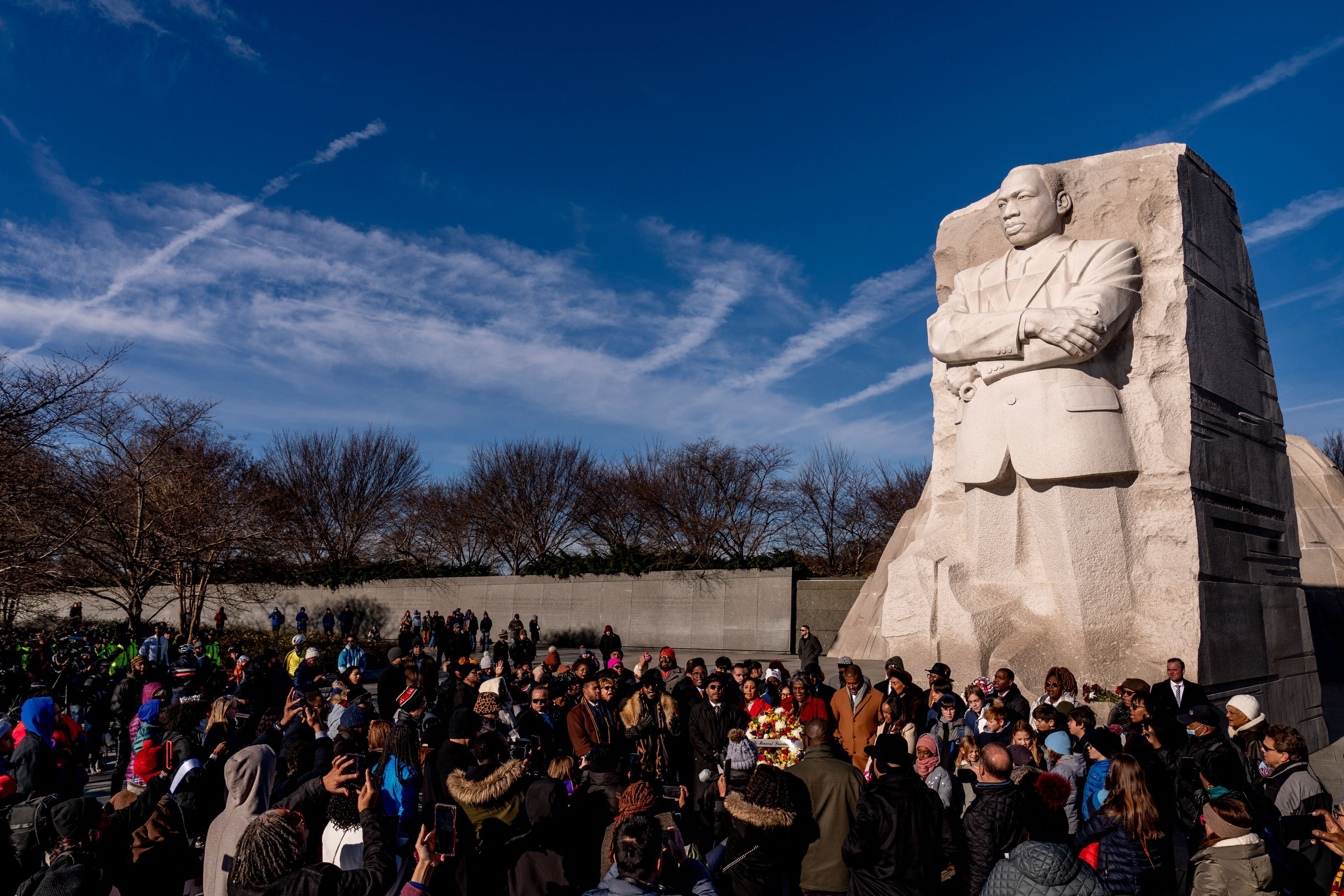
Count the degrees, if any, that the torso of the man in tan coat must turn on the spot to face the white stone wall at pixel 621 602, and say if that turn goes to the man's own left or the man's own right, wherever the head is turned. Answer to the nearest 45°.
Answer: approximately 180°

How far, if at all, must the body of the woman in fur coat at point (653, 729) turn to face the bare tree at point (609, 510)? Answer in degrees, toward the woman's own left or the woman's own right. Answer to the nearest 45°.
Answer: approximately 180°

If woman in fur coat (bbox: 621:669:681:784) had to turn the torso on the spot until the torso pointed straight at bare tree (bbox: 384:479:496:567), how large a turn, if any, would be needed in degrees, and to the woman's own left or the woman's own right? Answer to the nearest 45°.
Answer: approximately 180°

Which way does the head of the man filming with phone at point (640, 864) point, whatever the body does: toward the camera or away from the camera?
away from the camera

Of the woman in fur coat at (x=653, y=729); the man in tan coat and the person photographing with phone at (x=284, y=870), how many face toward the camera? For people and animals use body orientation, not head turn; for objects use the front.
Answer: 2

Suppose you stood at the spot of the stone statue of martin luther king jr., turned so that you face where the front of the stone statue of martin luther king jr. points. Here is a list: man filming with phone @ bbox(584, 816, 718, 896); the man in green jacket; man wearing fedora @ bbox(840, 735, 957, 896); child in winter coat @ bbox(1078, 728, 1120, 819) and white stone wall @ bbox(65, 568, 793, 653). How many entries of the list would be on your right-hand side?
1

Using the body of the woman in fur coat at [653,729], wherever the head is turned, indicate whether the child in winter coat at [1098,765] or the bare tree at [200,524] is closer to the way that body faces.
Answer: the child in winter coat

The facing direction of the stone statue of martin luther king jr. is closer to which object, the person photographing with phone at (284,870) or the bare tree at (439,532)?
the person photographing with phone

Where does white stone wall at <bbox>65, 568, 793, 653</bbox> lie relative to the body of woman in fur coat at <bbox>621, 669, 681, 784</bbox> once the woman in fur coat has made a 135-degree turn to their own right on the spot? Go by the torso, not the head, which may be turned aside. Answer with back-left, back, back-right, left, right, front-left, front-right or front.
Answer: front-right

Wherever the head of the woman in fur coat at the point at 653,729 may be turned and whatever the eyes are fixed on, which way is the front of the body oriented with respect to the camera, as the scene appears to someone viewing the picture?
toward the camera

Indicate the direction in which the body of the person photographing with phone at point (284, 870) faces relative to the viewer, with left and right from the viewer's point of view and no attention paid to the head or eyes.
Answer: facing away from the viewer and to the right of the viewer

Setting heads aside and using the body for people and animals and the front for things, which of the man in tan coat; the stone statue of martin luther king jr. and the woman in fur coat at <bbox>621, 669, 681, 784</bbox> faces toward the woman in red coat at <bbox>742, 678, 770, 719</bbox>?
the stone statue of martin luther king jr.

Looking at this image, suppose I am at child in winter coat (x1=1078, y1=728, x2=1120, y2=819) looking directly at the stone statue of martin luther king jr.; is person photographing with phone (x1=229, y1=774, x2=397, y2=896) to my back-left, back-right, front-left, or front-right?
back-left

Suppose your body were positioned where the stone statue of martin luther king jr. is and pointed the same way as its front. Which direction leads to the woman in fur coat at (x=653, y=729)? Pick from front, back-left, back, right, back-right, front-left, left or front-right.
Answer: front

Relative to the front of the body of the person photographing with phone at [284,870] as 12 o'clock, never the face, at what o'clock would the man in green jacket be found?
The man in green jacket is roughly at 1 o'clock from the person photographing with phone.

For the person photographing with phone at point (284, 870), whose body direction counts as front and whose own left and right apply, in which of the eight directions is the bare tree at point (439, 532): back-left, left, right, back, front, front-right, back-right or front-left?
front-left

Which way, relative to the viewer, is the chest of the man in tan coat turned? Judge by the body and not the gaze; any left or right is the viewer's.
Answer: facing the viewer
